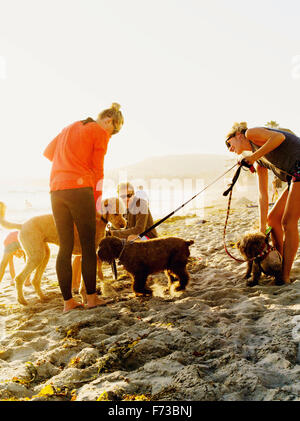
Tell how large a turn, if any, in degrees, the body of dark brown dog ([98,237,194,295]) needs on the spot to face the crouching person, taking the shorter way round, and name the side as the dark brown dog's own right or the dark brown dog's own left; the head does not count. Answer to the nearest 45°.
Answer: approximately 90° to the dark brown dog's own right

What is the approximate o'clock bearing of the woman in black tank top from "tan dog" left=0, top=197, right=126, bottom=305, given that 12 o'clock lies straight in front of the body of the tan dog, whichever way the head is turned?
The woman in black tank top is roughly at 1 o'clock from the tan dog.

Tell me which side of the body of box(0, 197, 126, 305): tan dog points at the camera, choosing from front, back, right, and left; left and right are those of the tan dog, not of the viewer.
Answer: right

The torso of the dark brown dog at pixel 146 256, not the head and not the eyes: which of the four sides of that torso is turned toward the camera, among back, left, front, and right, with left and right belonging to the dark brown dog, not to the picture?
left

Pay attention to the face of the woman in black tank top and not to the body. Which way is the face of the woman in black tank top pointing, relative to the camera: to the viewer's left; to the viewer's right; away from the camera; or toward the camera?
to the viewer's left

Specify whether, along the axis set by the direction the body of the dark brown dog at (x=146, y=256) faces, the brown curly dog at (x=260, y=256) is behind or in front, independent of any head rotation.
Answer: behind

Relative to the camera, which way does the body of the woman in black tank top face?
to the viewer's left

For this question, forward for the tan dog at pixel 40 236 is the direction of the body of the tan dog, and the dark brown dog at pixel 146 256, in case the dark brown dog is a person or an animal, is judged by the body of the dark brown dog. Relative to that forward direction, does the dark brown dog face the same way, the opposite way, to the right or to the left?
the opposite way

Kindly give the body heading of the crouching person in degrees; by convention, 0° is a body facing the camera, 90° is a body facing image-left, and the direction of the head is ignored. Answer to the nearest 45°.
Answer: approximately 90°

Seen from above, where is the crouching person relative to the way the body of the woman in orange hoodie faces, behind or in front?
in front

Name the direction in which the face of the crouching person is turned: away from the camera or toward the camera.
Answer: toward the camera

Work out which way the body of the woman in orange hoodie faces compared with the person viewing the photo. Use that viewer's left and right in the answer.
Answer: facing away from the viewer and to the right of the viewer

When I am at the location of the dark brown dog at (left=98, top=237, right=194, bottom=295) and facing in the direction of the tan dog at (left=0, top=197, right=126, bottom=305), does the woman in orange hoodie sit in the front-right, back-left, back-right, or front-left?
front-left

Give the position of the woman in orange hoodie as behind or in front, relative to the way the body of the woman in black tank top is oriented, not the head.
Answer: in front
